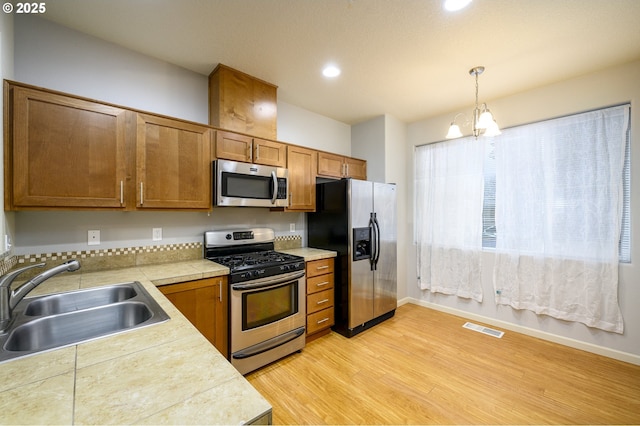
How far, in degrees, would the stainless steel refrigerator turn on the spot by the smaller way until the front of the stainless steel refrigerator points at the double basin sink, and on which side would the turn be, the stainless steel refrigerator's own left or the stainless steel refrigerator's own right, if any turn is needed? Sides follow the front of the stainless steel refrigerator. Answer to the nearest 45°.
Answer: approximately 90° to the stainless steel refrigerator's own right

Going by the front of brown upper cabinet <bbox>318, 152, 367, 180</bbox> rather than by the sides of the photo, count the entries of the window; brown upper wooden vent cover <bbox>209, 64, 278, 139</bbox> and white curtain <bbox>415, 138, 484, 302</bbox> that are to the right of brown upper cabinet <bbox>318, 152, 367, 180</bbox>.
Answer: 1

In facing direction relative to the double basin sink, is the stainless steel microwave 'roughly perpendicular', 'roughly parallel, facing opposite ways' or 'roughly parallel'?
roughly perpendicular

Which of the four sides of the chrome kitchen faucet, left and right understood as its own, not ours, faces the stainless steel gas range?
front

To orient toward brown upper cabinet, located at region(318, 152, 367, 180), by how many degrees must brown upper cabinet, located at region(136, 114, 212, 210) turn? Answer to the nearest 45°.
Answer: approximately 45° to its left

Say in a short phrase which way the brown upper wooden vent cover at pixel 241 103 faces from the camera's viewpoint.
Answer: facing the viewer and to the right of the viewer

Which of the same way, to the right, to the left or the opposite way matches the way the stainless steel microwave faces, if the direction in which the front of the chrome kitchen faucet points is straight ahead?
to the right

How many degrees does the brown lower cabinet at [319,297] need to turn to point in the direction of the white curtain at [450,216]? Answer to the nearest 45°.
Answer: approximately 45° to its left

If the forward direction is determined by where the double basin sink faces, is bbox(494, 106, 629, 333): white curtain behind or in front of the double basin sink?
in front

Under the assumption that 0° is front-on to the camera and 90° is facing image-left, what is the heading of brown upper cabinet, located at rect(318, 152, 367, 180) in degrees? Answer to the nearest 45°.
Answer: approximately 315°

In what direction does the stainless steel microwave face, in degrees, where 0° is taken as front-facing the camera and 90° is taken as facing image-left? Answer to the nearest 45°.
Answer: approximately 315°

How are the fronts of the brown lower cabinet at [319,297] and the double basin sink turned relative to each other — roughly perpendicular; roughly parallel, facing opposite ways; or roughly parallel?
roughly perpendicular
